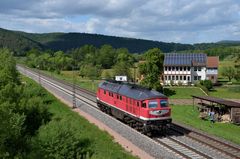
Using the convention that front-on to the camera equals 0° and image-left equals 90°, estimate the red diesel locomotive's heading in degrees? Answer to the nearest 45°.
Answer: approximately 315°
